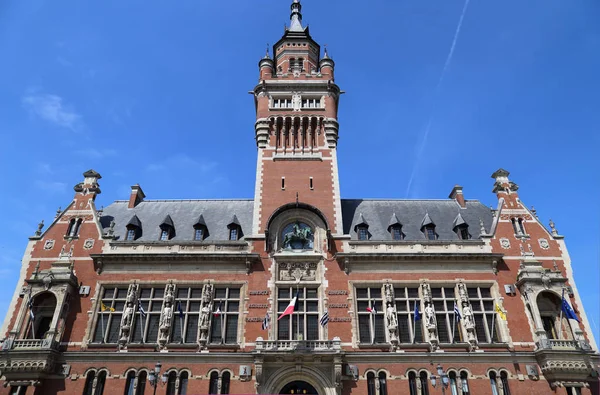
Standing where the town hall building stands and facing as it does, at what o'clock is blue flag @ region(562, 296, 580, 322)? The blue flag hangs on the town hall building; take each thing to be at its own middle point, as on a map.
The blue flag is roughly at 9 o'clock from the town hall building.

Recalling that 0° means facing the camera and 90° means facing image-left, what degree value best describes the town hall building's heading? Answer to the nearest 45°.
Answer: approximately 0°
